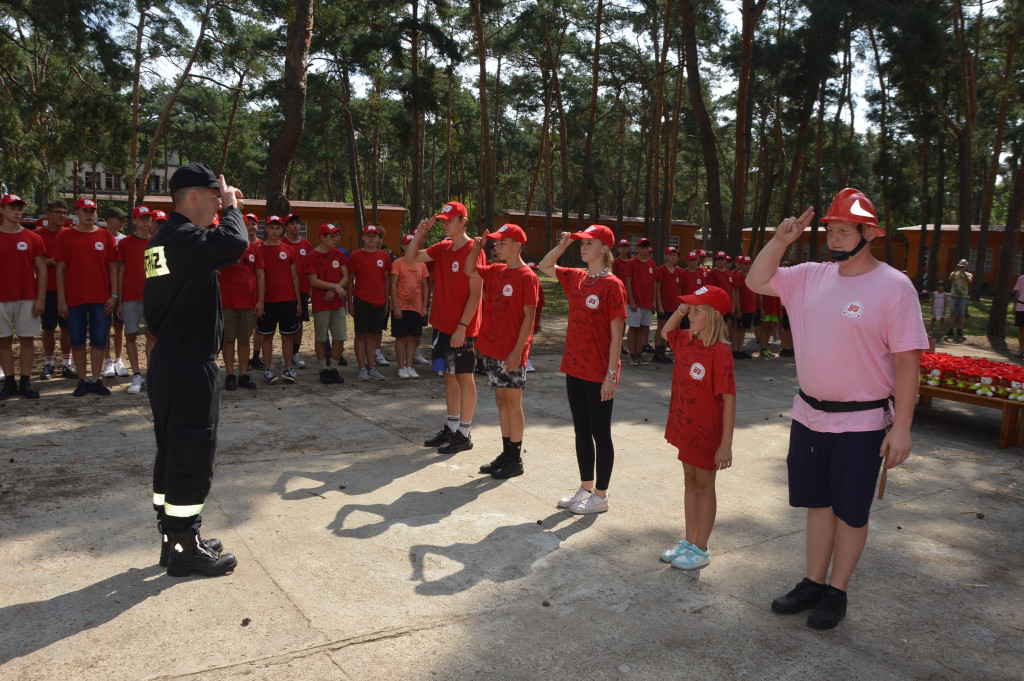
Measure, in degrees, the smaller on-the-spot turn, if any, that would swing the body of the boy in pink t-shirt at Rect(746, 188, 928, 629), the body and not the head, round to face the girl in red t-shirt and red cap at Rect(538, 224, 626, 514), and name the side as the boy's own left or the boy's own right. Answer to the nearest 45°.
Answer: approximately 90° to the boy's own right

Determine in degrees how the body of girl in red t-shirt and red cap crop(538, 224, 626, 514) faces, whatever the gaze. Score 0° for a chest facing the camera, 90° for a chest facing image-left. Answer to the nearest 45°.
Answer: approximately 45°

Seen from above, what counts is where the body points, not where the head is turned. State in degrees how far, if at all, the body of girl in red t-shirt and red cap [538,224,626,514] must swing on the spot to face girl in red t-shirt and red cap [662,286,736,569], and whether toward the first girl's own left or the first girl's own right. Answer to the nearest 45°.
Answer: approximately 90° to the first girl's own left

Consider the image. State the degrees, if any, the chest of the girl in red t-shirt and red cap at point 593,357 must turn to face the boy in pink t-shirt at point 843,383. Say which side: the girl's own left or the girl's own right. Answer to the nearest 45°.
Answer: approximately 90° to the girl's own left

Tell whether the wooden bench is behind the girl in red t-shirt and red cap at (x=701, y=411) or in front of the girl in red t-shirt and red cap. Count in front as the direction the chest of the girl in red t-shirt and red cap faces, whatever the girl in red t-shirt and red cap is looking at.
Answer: behind

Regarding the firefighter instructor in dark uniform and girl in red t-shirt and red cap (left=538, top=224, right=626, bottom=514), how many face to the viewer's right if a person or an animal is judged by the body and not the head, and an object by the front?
1

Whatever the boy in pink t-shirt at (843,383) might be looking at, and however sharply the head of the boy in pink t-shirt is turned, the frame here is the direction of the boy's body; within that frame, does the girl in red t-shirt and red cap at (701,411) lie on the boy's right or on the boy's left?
on the boy's right

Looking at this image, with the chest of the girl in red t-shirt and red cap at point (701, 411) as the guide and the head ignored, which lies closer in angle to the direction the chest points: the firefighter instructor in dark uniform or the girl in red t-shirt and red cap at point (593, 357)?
the firefighter instructor in dark uniform

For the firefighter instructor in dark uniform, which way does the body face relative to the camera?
to the viewer's right
